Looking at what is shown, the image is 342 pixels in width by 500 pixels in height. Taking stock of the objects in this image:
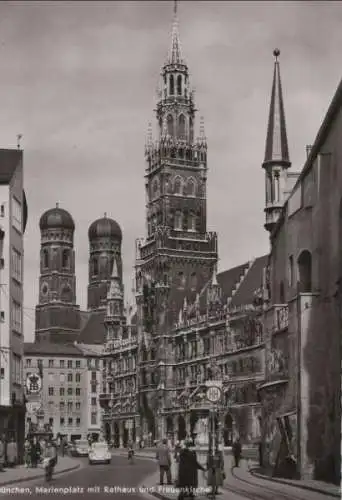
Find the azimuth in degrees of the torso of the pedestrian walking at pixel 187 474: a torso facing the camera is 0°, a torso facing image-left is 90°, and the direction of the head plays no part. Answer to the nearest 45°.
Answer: approximately 180°

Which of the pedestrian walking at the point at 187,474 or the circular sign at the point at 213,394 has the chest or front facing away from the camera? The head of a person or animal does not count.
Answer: the pedestrian walking

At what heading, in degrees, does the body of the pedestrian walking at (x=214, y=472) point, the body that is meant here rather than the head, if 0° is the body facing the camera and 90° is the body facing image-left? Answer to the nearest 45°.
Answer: approximately 180°

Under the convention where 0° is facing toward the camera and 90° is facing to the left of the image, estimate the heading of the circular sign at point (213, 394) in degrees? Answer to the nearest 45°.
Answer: approximately 0°

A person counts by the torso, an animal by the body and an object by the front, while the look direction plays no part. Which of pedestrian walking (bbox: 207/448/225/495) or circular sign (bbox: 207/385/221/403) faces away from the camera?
the pedestrian walking

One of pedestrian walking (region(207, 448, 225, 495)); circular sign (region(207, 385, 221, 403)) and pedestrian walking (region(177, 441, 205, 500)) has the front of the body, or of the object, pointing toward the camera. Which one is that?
the circular sign

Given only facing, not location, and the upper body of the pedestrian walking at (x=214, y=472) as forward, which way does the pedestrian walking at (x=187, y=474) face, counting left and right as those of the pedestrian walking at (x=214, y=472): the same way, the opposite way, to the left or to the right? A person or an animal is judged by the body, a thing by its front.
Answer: the same way

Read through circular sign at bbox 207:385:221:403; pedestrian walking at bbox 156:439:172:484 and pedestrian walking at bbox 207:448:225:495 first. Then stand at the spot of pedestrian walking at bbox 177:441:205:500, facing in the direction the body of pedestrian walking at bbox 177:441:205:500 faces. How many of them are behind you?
0

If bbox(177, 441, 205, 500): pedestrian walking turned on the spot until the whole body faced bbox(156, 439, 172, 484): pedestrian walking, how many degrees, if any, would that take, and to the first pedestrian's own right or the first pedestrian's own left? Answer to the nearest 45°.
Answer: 0° — they already face them

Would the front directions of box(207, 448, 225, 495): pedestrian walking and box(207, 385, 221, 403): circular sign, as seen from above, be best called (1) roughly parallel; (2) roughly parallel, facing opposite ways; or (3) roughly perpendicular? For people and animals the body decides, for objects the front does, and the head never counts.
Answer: roughly parallel, facing opposite ways
